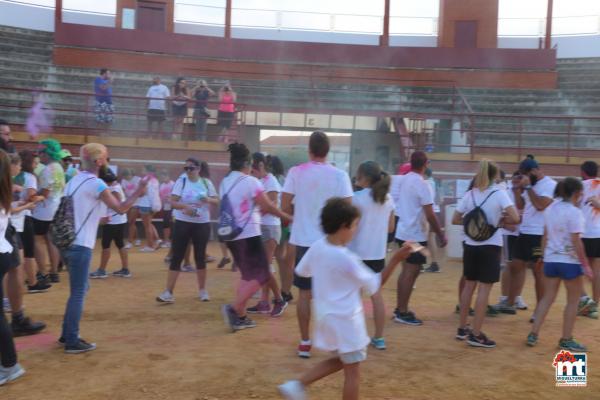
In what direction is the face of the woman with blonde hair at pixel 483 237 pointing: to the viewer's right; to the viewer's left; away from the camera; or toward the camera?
away from the camera

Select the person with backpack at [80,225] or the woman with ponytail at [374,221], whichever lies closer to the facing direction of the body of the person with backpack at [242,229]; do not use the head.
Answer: the woman with ponytail

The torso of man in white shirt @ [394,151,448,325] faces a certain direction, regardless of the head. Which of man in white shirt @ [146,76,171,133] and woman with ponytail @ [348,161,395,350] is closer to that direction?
the man in white shirt

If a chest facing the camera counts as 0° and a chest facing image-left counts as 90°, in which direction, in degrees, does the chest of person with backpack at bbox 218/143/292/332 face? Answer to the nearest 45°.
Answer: approximately 225°

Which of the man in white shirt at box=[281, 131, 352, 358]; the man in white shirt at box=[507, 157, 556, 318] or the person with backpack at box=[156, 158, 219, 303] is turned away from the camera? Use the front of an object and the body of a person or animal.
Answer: the man in white shirt at box=[281, 131, 352, 358]

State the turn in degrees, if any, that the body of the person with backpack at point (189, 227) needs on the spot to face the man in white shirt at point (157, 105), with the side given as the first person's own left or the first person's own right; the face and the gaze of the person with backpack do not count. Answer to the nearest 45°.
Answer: approximately 180°

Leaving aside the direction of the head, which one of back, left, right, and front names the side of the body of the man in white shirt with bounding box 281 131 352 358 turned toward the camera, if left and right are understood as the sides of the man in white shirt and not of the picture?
back

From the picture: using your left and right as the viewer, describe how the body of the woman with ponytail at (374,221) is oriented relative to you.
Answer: facing away from the viewer and to the left of the viewer

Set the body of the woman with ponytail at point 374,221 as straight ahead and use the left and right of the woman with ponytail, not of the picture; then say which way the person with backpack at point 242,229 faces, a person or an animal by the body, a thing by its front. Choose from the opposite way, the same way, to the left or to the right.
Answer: to the right

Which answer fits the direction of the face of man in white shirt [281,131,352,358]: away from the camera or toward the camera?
away from the camera

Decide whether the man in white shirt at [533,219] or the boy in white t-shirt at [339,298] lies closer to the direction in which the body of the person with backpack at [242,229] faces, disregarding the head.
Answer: the man in white shirt
